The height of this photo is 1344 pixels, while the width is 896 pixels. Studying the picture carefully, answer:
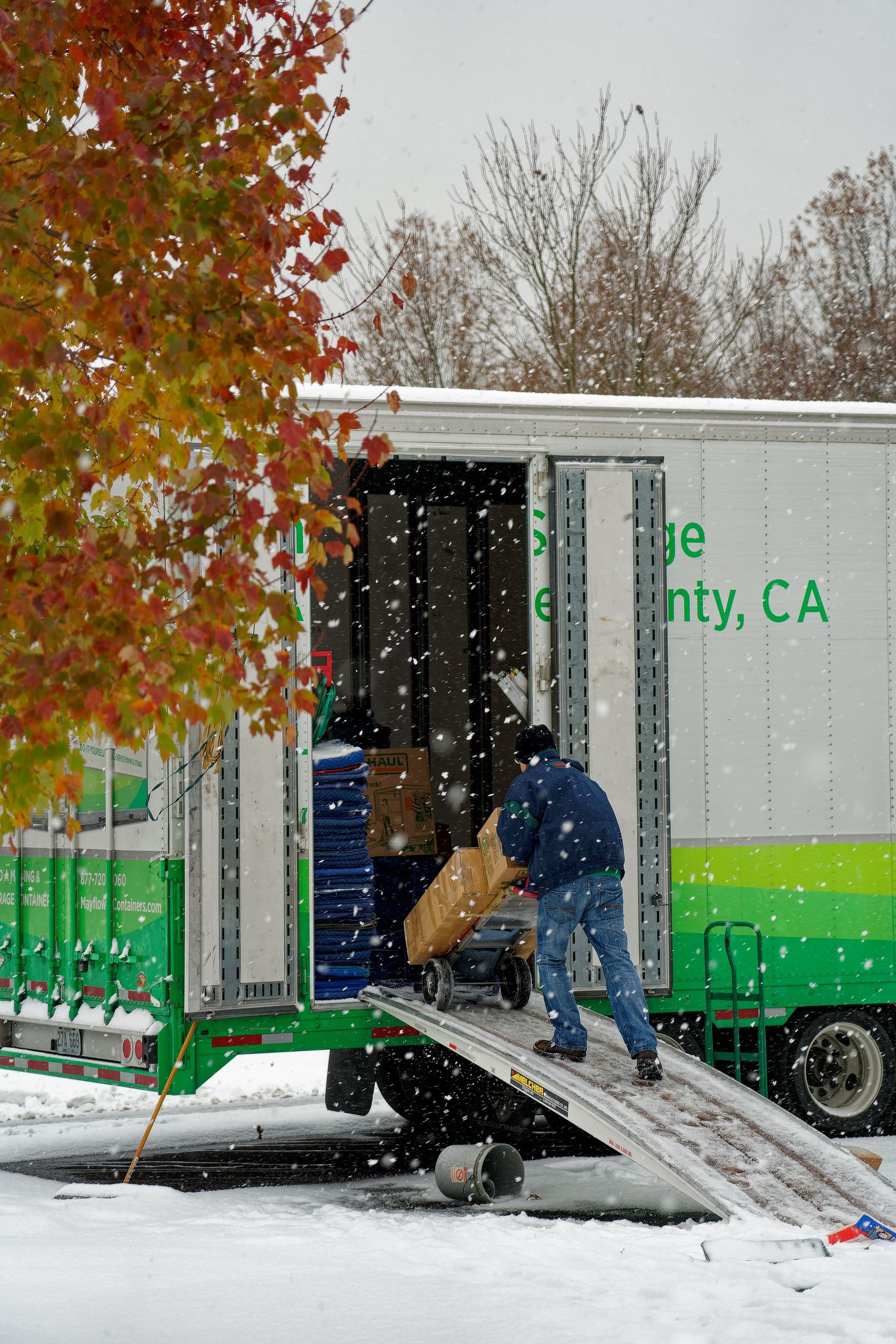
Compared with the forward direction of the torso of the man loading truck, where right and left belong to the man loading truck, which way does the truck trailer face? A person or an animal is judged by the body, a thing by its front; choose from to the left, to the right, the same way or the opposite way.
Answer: to the right

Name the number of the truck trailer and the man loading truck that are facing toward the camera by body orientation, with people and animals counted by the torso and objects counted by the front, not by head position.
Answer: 0

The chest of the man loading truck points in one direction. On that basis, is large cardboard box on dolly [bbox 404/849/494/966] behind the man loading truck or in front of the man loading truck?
in front

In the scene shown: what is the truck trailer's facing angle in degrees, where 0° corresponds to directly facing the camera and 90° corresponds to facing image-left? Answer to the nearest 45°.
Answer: approximately 225°

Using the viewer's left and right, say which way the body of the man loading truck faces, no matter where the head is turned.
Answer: facing away from the viewer and to the left of the viewer

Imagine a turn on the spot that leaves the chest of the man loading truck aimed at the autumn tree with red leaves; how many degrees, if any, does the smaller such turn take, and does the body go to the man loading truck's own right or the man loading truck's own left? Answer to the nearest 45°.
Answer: approximately 135° to the man loading truck's own left
